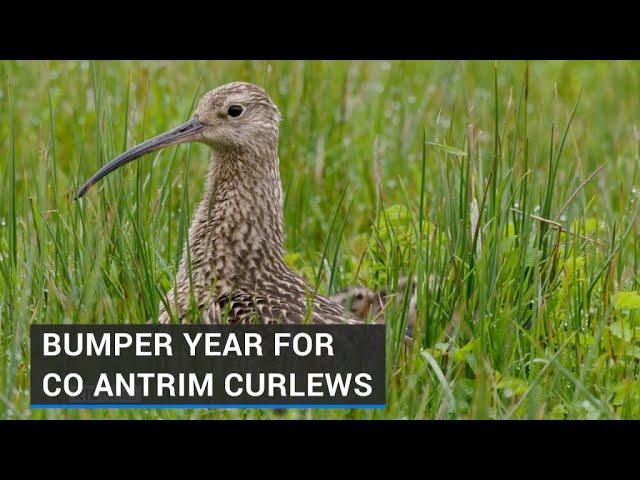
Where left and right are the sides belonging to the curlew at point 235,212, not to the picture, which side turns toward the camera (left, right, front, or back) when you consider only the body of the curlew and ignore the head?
left
